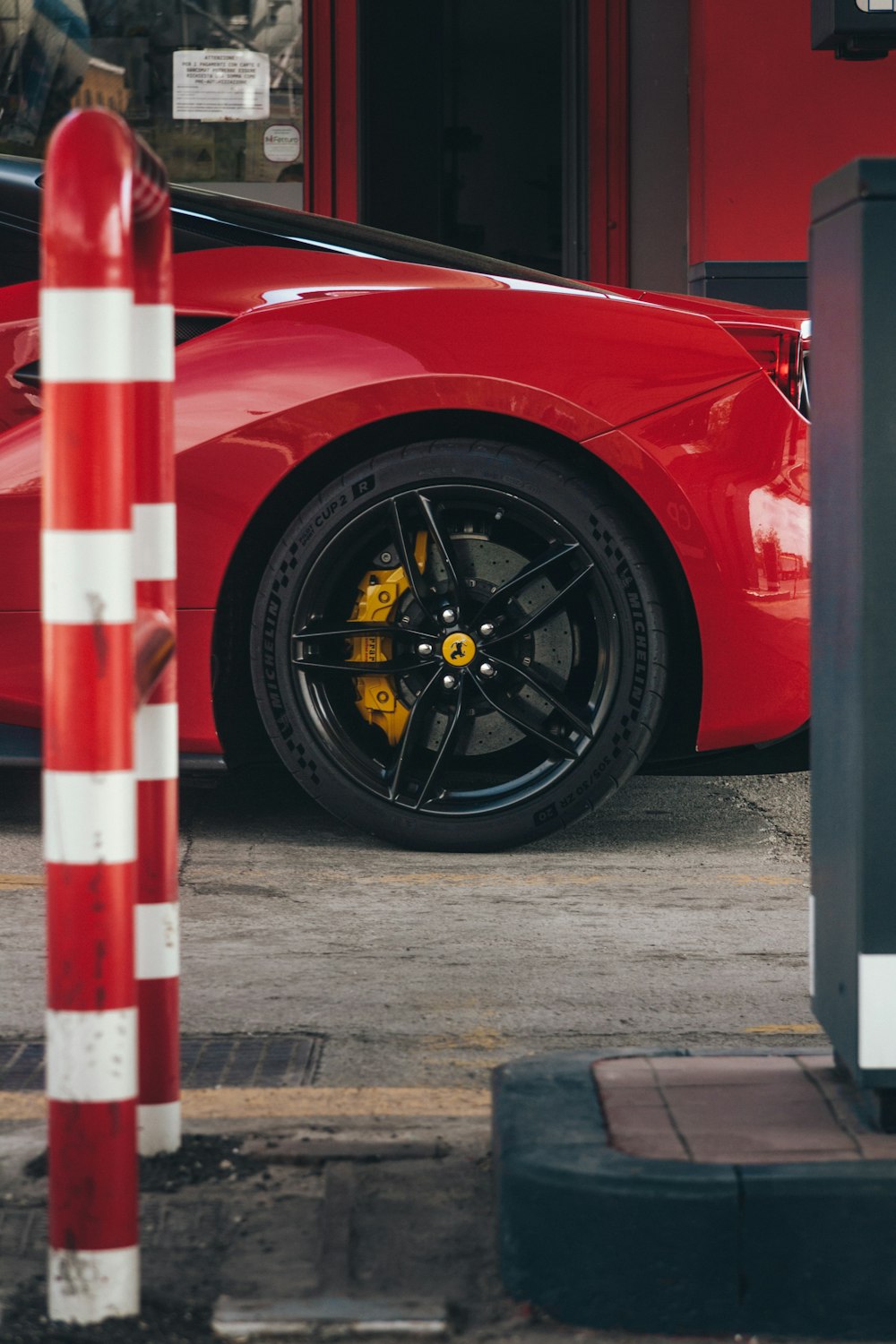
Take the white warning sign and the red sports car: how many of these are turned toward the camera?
1

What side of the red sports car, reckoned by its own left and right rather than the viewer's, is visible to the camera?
left

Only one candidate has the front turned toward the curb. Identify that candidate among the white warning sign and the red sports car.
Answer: the white warning sign

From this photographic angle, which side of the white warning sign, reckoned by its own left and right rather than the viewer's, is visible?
front

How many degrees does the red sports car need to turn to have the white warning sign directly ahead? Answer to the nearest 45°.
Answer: approximately 90° to its right

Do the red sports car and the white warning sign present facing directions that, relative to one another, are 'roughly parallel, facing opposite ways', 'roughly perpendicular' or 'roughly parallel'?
roughly perpendicular

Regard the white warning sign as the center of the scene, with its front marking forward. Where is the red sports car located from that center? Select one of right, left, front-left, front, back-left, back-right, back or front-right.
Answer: front

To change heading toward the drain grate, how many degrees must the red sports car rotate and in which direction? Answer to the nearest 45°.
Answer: approximately 90° to its left

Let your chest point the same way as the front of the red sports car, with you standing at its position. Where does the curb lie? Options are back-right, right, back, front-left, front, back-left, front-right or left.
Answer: left

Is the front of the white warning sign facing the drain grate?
yes

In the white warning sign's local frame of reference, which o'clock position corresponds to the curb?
The curb is roughly at 12 o'clock from the white warning sign.
